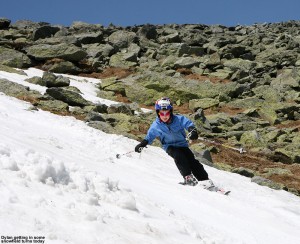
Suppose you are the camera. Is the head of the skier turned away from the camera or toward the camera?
toward the camera

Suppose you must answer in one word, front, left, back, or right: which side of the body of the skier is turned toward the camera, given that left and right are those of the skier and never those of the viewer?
front

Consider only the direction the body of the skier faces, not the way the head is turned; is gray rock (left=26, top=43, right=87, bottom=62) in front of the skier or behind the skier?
behind

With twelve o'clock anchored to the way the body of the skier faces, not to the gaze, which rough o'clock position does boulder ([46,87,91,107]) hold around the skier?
The boulder is roughly at 5 o'clock from the skier.

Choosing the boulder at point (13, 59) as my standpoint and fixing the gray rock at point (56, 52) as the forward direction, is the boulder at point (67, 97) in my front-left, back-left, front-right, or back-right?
back-right

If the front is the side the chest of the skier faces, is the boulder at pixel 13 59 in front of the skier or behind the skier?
behind
